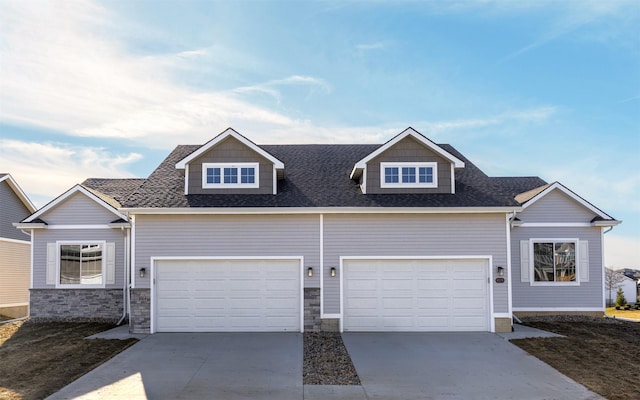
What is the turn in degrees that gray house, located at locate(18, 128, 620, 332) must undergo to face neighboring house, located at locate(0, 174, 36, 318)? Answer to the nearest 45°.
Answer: approximately 135° to its right

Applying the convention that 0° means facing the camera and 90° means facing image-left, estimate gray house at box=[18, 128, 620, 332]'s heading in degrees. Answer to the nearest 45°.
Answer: approximately 0°

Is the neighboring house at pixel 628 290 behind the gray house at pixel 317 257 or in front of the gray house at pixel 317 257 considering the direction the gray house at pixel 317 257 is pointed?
behind
